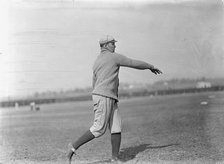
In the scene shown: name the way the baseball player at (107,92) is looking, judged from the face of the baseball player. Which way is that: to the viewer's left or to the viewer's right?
to the viewer's right

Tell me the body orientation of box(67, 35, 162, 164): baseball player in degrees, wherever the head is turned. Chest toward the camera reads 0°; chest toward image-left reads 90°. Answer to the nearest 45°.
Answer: approximately 225°
